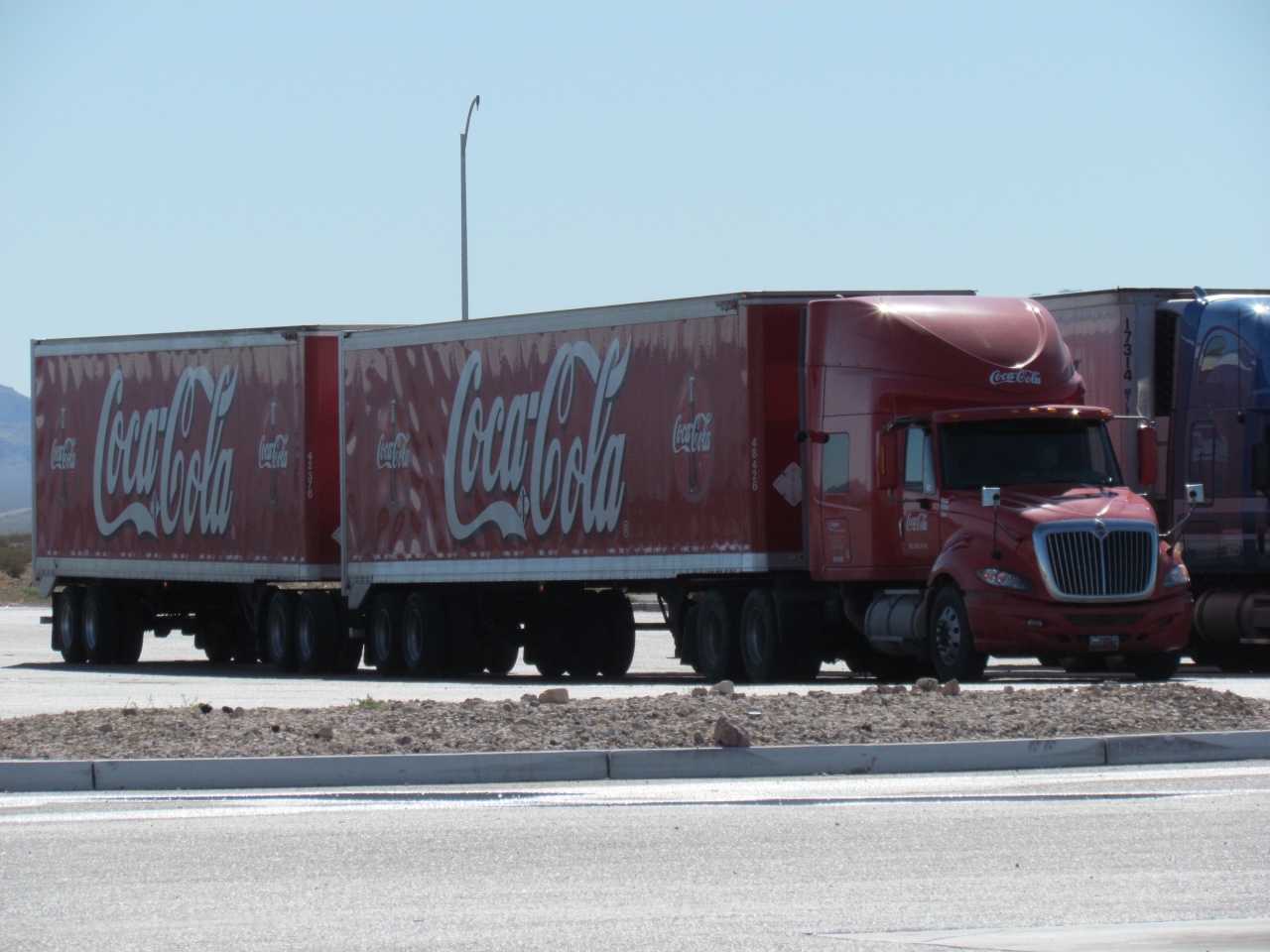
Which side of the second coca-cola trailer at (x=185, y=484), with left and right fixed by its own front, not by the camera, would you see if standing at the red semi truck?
front

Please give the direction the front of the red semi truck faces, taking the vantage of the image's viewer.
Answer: facing the viewer and to the right of the viewer

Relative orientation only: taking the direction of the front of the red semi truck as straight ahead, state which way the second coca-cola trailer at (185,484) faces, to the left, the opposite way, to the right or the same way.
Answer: the same way

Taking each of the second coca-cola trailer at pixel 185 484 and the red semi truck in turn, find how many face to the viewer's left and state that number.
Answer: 0

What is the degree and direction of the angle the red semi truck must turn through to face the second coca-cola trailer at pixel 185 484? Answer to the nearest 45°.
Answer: approximately 180°
